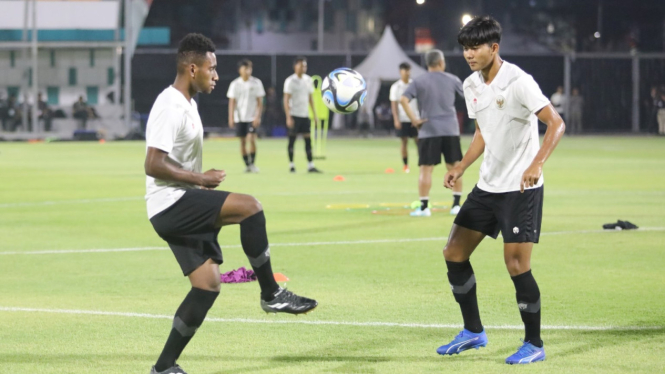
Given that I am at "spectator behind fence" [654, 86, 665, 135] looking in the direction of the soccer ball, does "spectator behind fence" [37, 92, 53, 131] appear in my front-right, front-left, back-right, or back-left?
front-right

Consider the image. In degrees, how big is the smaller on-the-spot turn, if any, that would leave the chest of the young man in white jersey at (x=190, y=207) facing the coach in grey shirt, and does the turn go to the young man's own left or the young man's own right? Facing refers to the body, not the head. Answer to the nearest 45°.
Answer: approximately 90° to the young man's own left

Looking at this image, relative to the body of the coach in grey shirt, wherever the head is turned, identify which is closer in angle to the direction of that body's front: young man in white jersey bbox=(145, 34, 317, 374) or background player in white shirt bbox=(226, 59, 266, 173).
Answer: the background player in white shirt

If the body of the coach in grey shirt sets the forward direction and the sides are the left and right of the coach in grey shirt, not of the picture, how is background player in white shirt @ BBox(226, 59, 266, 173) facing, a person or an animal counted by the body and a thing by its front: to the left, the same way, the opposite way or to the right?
the opposite way

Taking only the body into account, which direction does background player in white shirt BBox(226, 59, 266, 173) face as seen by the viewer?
toward the camera

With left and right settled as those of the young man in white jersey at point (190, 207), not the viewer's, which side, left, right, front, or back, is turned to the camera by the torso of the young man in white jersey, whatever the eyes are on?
right

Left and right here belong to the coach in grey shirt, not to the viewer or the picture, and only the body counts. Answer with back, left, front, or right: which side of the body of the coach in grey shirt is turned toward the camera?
back

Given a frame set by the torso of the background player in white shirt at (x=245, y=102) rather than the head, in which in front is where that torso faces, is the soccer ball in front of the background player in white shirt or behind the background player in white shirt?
in front

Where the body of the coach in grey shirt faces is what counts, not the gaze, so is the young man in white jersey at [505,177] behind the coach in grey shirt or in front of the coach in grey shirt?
behind

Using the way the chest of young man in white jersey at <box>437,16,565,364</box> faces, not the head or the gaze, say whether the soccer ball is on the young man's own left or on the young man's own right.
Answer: on the young man's own right

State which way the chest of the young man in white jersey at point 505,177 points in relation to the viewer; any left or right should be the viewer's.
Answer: facing the viewer and to the left of the viewer

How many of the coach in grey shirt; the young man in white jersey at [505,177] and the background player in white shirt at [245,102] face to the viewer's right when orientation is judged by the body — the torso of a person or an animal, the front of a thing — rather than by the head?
0

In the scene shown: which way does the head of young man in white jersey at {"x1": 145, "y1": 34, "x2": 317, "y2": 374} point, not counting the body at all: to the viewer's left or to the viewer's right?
to the viewer's right
